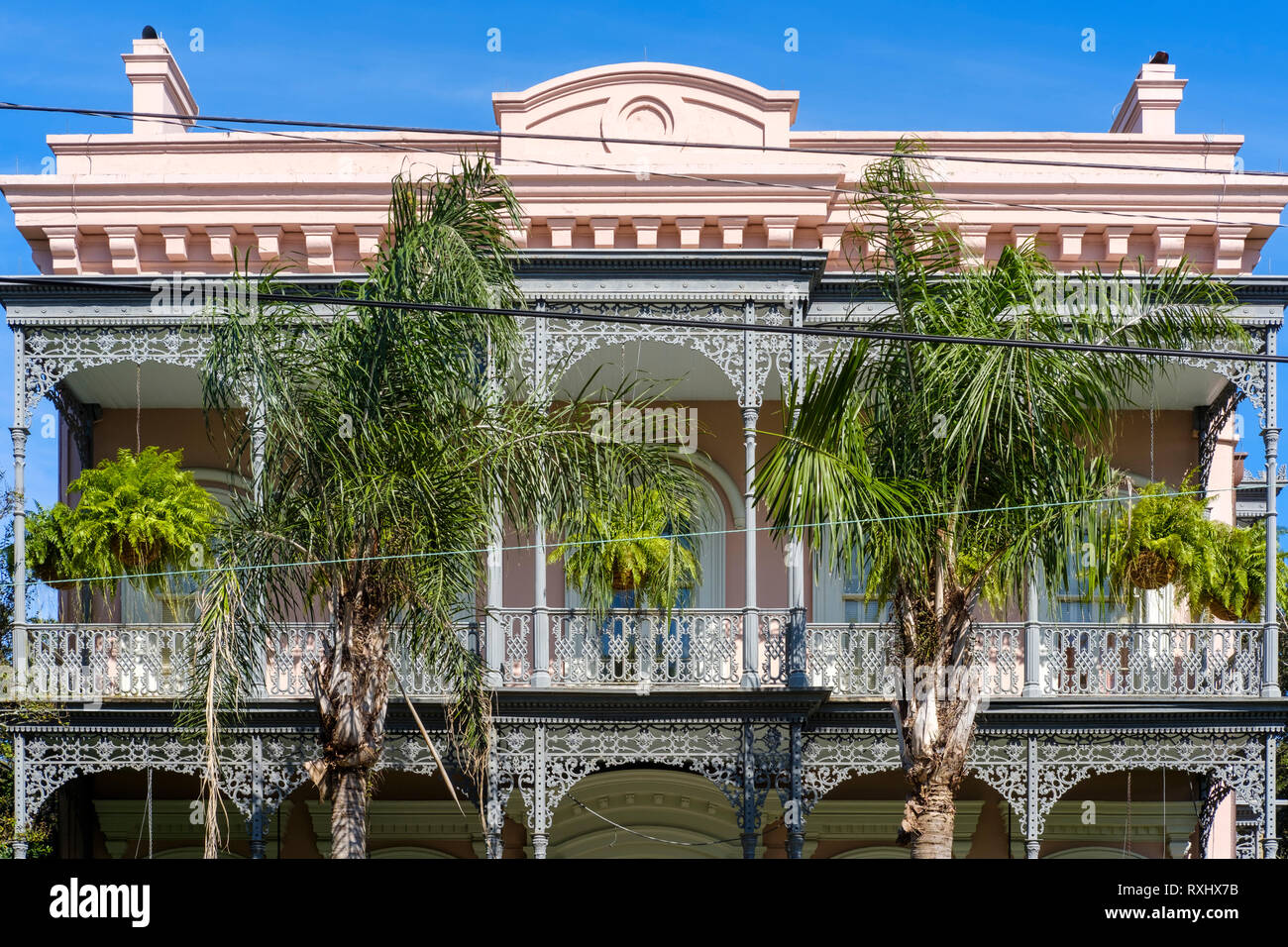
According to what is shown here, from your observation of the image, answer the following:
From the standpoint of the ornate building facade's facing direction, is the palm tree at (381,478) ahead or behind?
ahead

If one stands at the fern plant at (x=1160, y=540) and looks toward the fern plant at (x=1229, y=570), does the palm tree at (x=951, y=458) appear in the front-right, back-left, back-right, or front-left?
back-right

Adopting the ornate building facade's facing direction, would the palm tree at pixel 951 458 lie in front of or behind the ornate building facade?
in front

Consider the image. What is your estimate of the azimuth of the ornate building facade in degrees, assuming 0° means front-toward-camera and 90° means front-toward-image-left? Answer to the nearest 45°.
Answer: approximately 0°
